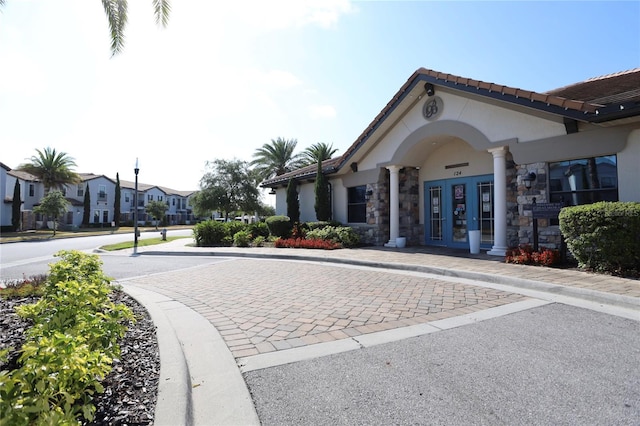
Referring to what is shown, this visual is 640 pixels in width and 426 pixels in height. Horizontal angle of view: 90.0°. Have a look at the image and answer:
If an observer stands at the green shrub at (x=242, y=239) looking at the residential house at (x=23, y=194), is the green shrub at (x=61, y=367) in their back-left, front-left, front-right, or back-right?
back-left

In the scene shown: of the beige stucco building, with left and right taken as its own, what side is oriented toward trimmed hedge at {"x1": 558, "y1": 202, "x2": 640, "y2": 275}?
left

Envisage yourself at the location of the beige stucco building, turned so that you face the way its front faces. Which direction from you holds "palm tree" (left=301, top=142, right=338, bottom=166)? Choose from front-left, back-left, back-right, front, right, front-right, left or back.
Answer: right

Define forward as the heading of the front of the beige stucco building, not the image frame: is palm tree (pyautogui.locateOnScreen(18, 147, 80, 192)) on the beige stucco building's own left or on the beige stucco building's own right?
on the beige stucco building's own right

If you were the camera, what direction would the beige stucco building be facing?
facing the viewer and to the left of the viewer

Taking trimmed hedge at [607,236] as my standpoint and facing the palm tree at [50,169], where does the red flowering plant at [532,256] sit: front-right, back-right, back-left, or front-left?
front-right

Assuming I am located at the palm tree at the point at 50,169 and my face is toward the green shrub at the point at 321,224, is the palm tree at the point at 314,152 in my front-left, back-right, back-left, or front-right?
front-left

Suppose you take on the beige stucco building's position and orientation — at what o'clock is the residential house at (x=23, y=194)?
The residential house is roughly at 2 o'clock from the beige stucco building.

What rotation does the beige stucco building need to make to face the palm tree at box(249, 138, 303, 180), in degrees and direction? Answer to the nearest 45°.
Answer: approximately 90° to its right

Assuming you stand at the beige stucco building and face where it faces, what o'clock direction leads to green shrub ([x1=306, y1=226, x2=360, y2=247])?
The green shrub is roughly at 2 o'clock from the beige stucco building.

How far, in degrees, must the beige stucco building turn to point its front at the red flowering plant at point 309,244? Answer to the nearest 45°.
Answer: approximately 45° to its right

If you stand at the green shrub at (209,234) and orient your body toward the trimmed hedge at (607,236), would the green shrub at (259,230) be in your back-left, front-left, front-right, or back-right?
front-left
